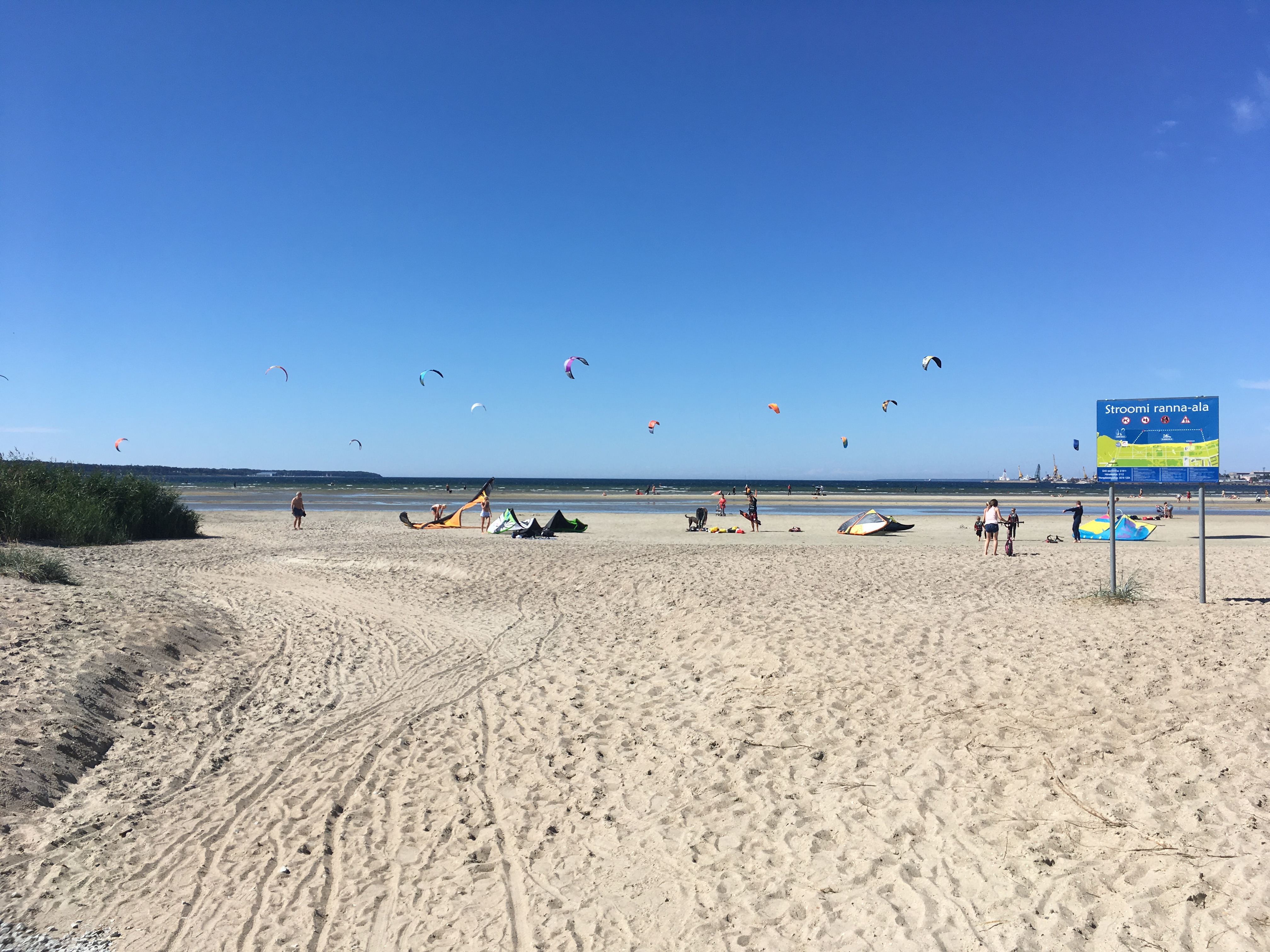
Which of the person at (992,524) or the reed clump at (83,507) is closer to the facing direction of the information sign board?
the reed clump

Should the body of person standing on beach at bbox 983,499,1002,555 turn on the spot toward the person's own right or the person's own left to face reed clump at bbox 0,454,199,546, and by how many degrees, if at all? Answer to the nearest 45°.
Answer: approximately 135° to the person's own left

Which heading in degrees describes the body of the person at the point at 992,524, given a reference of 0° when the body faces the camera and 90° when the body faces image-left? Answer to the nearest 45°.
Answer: approximately 180°

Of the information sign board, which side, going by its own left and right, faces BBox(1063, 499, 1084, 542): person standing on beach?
back

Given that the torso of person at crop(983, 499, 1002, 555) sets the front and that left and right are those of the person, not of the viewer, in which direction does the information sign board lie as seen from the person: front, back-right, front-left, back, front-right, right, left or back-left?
back

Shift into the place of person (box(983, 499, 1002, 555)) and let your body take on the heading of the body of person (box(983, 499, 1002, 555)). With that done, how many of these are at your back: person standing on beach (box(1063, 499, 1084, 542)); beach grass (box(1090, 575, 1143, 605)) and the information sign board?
2

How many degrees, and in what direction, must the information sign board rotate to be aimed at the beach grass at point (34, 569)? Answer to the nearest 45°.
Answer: approximately 45° to its right

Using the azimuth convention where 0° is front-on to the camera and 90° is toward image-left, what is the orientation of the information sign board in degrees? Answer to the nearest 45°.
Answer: approximately 0°

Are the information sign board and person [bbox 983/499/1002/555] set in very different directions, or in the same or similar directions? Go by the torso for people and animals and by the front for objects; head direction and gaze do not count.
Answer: very different directions

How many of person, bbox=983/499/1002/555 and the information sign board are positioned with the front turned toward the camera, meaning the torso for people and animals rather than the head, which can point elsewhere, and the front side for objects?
1

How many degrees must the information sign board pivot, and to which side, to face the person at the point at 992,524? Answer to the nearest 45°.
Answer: approximately 180°

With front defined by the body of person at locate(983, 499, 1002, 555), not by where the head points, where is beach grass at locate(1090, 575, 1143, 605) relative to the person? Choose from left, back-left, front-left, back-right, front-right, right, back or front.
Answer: back
